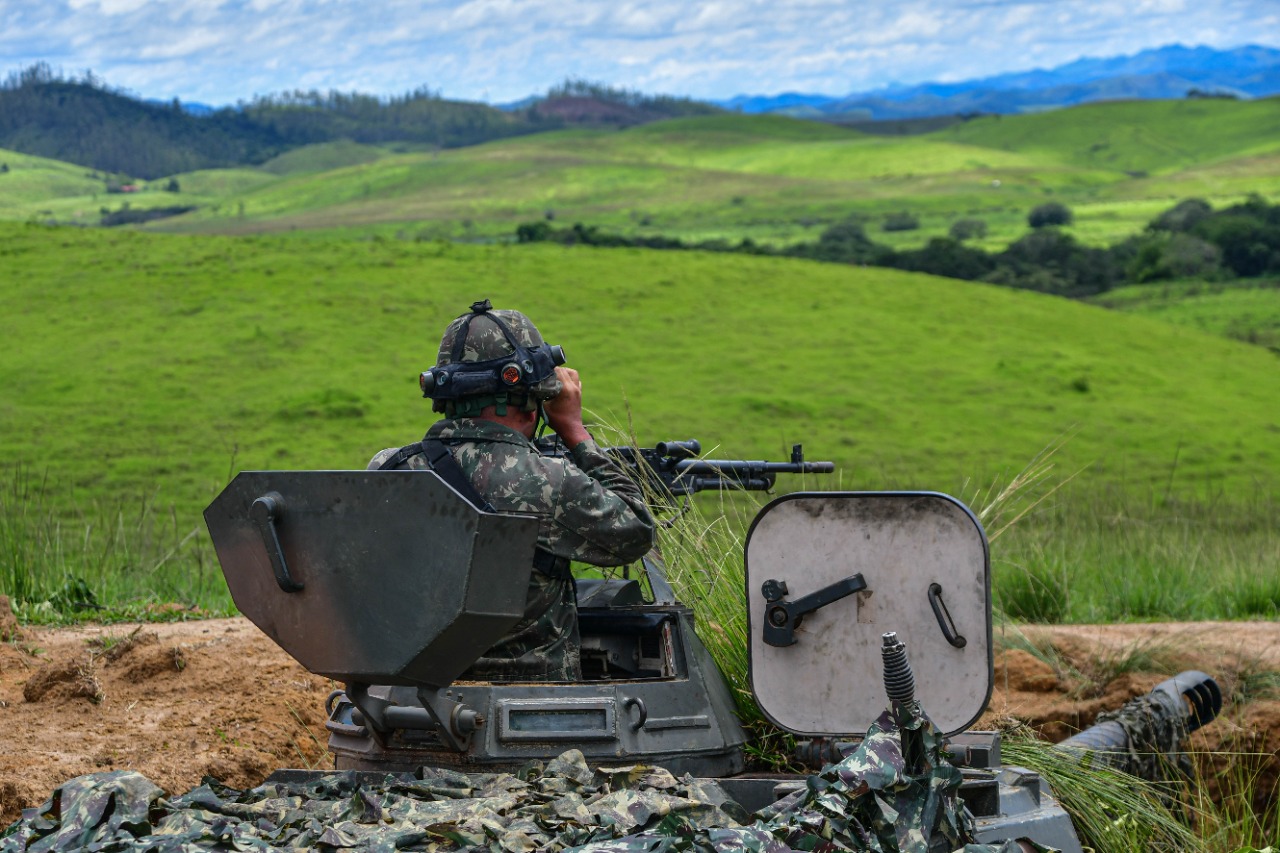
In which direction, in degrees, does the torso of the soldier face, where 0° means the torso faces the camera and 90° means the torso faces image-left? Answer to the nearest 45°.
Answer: approximately 225°

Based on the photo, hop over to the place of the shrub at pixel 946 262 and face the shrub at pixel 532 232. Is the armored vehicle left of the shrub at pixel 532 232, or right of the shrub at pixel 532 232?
left

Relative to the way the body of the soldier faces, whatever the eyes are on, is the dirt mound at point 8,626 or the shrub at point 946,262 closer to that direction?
the shrub

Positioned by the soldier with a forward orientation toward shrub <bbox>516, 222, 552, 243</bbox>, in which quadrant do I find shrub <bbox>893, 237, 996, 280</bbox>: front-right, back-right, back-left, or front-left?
front-right

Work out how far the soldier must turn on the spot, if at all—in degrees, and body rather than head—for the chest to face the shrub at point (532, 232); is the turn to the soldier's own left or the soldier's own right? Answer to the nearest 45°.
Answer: approximately 45° to the soldier's own left

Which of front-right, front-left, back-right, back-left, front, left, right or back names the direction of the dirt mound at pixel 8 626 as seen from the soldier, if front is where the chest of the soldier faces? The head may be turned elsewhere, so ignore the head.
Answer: left
